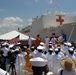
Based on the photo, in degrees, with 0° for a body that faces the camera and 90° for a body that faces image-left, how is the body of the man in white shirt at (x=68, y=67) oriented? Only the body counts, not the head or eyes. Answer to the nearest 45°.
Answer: approximately 180°

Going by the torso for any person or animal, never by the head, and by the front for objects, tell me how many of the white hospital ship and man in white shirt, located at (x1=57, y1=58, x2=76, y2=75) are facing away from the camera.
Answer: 1

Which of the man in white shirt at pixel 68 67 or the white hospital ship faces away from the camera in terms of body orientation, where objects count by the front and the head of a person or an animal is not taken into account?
the man in white shirt

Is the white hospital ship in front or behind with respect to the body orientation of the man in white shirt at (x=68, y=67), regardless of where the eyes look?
in front
